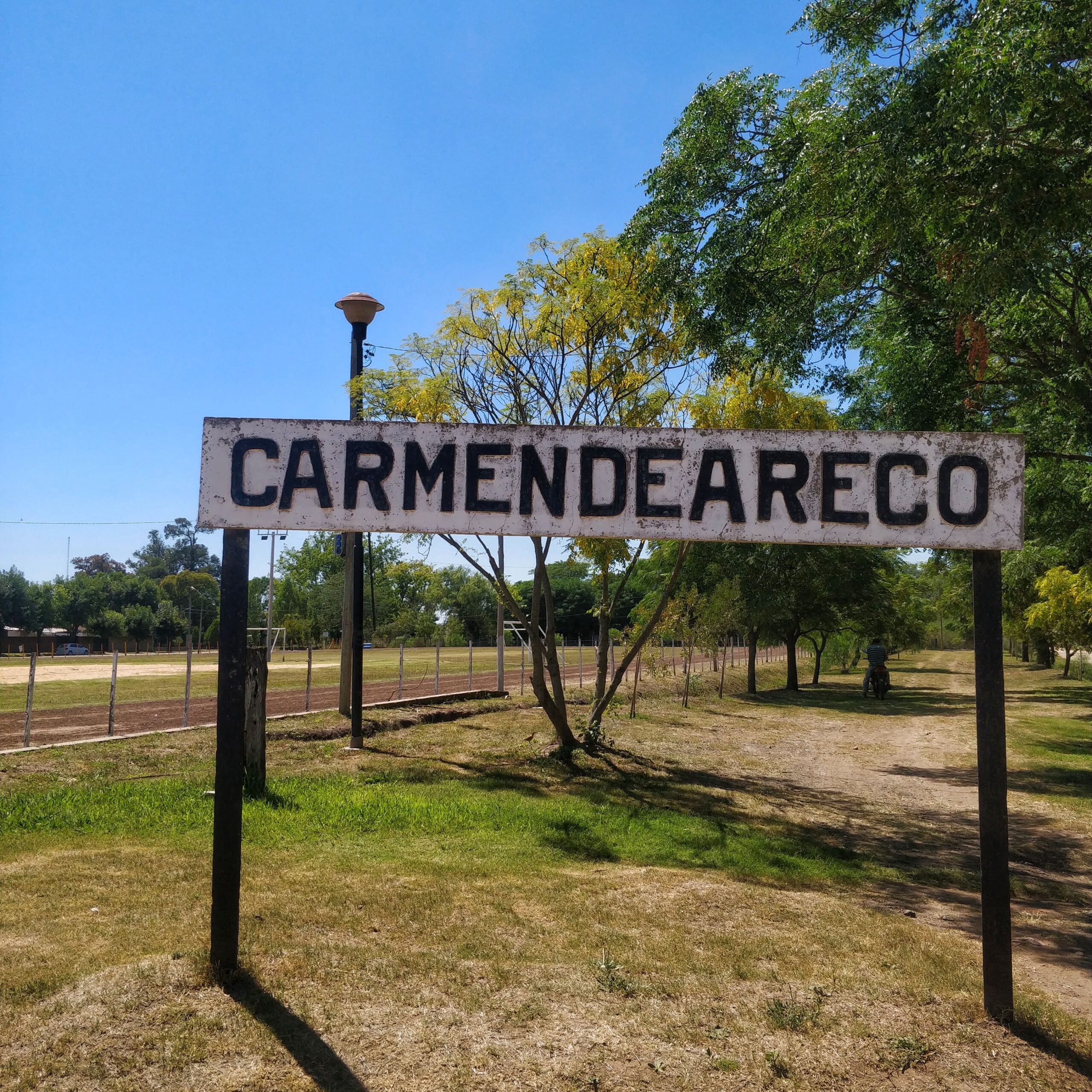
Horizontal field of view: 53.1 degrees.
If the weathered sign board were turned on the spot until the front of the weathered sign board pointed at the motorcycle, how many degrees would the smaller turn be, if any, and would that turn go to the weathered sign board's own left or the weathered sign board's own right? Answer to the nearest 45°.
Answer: approximately 180°

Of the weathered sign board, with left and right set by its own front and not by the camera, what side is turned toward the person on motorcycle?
back

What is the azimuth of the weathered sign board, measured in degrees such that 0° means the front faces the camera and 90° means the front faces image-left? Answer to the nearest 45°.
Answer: approximately 0°

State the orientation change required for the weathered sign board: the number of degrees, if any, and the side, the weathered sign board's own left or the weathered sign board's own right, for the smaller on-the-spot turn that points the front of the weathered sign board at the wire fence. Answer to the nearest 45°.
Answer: approximately 135° to the weathered sign board's own right

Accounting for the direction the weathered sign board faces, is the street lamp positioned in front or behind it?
behind

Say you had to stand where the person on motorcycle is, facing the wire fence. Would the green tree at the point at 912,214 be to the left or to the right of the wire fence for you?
left

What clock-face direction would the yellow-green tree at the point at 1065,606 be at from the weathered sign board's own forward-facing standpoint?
The yellow-green tree is roughly at 7 o'clock from the weathered sign board.

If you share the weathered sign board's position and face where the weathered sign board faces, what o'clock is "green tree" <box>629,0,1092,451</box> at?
The green tree is roughly at 7 o'clock from the weathered sign board.
